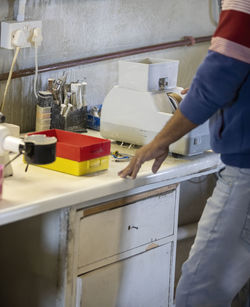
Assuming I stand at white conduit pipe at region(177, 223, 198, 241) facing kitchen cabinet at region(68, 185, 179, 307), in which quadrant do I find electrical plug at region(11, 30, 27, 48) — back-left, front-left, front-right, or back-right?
front-right

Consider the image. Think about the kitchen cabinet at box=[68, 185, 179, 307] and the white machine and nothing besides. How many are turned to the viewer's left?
0

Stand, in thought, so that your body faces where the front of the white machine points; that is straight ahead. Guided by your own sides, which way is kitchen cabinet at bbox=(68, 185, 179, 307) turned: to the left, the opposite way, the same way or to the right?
the same way

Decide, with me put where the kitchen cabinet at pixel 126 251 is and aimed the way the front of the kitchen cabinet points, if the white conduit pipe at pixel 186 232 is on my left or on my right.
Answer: on my left

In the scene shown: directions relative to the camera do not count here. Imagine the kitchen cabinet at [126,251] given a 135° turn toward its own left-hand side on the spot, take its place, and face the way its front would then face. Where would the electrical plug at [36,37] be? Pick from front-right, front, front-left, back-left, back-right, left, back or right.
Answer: front-left

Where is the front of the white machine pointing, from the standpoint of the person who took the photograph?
facing the viewer and to the right of the viewer
